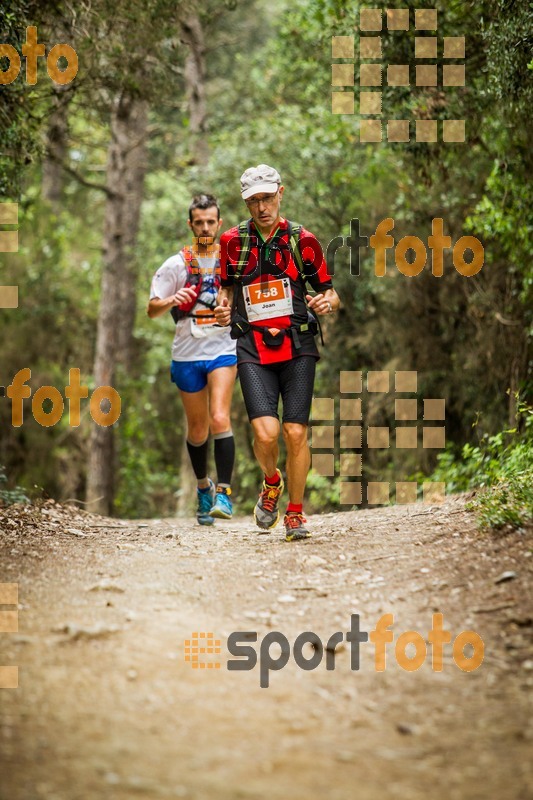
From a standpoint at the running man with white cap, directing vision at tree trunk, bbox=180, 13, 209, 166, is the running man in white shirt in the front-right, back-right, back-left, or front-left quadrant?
front-left

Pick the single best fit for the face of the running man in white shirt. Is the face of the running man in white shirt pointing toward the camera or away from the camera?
toward the camera

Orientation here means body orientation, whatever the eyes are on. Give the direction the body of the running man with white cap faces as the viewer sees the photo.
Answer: toward the camera

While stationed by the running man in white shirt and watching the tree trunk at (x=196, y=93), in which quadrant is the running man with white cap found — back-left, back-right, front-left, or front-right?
back-right

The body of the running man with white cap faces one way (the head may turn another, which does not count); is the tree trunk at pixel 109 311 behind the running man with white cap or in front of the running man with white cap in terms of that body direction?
behind

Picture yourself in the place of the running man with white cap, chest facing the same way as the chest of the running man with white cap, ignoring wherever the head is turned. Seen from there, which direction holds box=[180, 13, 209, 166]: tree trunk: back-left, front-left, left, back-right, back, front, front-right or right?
back
